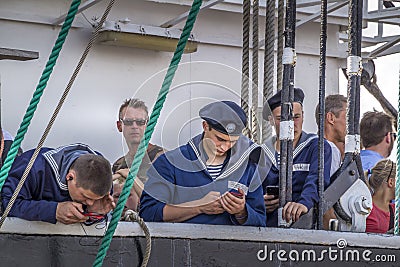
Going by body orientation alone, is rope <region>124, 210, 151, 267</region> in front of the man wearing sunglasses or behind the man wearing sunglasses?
in front

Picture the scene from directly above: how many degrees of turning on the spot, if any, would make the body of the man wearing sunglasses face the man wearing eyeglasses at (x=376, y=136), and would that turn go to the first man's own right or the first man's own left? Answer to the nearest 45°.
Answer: approximately 90° to the first man's own left

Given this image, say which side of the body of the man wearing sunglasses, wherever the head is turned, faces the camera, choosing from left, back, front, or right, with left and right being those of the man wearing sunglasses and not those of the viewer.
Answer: front

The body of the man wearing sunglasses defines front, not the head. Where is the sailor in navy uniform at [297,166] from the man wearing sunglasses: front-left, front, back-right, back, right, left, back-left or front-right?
front-left

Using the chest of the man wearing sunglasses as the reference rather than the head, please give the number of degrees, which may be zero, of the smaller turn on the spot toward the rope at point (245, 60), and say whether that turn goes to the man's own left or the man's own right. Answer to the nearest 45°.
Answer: approximately 45° to the man's own left

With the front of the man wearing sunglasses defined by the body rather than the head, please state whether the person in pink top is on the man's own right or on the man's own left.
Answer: on the man's own left
